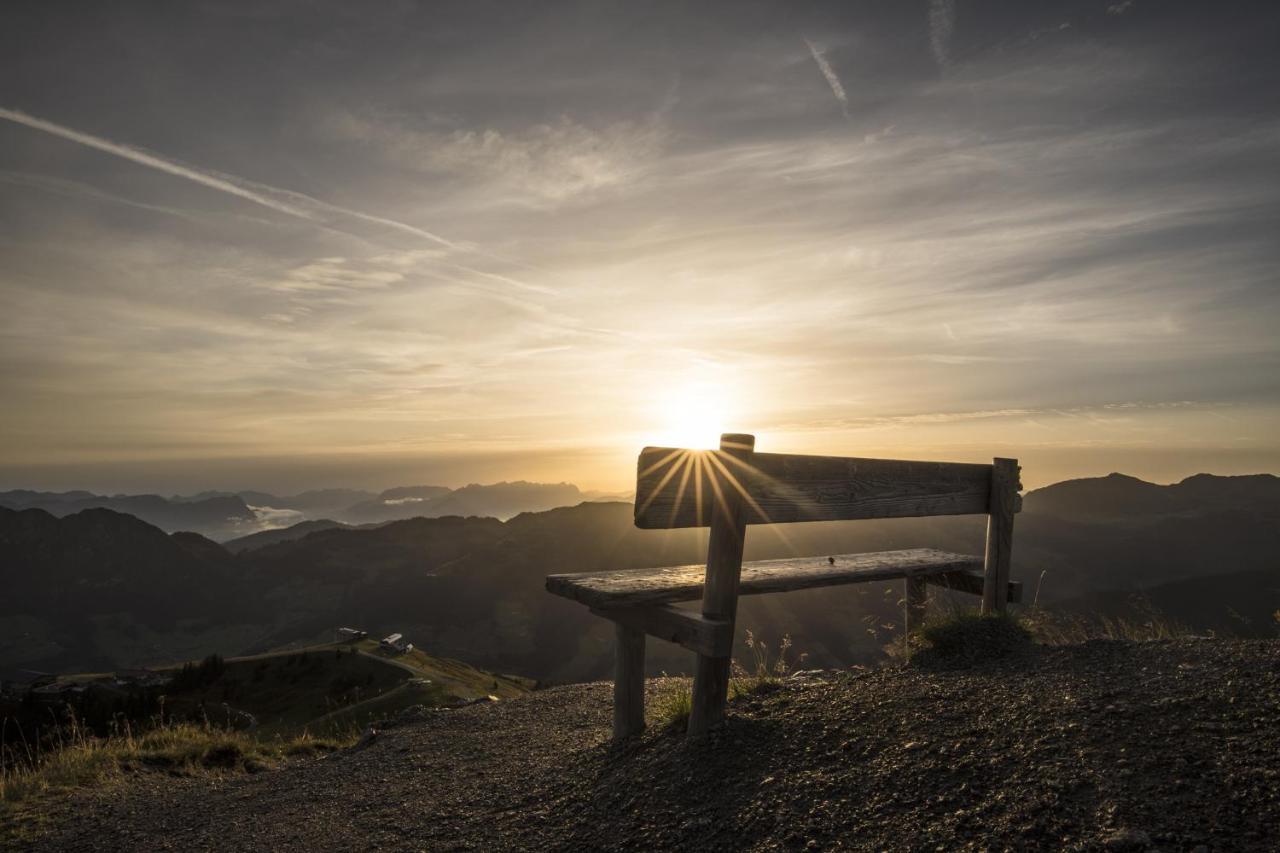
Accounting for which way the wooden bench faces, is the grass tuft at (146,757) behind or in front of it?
in front

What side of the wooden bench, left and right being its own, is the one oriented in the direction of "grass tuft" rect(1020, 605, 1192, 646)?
right

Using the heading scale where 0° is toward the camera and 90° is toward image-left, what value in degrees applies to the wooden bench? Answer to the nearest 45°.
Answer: approximately 135°
